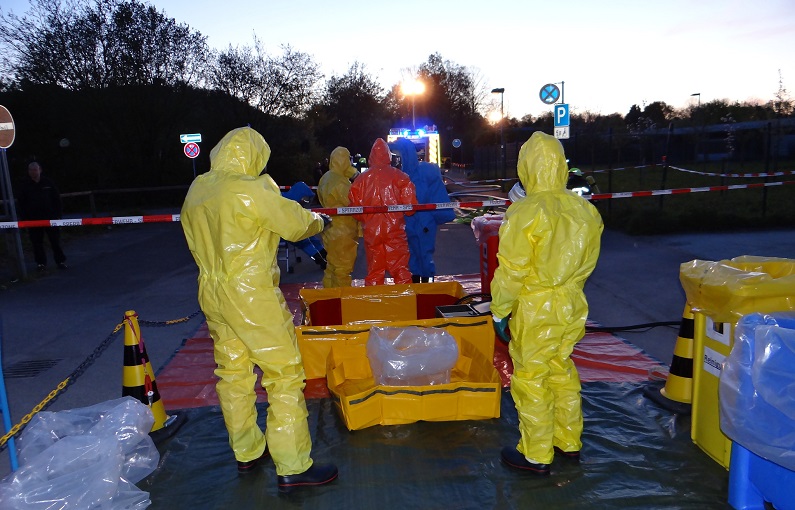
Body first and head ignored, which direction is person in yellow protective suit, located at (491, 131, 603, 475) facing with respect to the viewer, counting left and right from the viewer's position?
facing away from the viewer and to the left of the viewer

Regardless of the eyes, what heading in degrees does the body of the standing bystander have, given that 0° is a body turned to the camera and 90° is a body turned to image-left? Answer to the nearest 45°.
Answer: approximately 0°

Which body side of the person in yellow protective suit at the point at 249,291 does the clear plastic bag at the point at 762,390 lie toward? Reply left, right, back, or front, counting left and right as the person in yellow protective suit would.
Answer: right

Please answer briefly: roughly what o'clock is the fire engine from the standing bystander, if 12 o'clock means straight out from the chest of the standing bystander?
The fire engine is roughly at 8 o'clock from the standing bystander.

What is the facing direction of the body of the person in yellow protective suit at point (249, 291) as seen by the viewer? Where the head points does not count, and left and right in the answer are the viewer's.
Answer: facing away from the viewer and to the right of the viewer

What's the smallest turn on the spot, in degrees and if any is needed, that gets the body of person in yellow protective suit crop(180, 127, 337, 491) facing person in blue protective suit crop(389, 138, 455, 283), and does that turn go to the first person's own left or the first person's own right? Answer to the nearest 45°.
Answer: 0° — they already face them

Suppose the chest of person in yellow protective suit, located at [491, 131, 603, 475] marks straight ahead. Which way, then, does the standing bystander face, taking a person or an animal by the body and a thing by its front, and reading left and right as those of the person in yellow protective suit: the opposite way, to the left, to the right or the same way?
the opposite way
